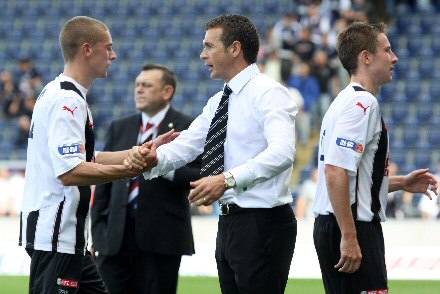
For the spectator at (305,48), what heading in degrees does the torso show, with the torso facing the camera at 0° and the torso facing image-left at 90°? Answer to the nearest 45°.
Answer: approximately 0°

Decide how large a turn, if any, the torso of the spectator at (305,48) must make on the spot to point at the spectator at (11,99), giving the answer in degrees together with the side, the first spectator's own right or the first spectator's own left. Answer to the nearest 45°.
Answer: approximately 90° to the first spectator's own right

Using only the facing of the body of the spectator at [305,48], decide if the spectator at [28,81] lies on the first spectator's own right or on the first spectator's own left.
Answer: on the first spectator's own right
